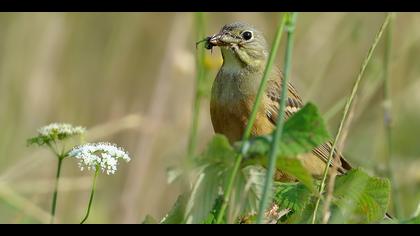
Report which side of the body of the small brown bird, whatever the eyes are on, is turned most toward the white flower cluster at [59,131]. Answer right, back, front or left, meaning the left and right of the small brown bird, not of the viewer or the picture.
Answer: front

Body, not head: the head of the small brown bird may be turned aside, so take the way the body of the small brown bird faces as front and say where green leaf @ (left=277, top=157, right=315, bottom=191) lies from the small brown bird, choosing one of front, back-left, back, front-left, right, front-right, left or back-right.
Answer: front-left

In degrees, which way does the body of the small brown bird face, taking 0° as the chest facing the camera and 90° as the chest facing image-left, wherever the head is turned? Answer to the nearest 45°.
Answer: approximately 45°

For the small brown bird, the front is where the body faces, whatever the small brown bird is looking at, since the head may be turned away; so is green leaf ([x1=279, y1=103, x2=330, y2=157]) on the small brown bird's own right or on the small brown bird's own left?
on the small brown bird's own left

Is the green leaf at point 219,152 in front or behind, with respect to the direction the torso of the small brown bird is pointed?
in front

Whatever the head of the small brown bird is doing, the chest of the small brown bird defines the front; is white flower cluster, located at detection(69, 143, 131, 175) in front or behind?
in front

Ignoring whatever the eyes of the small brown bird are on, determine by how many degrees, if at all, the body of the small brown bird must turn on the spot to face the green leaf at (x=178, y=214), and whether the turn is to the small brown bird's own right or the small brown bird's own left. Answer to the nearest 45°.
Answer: approximately 45° to the small brown bird's own left

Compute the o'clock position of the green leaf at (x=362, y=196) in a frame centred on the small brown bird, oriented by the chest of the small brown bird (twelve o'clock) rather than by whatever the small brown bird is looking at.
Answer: The green leaf is roughly at 10 o'clock from the small brown bird.
